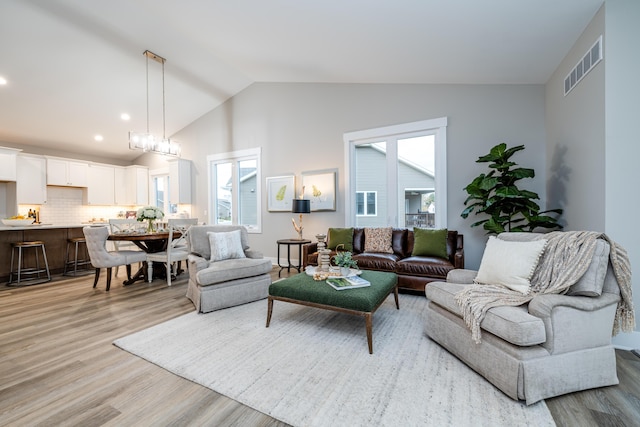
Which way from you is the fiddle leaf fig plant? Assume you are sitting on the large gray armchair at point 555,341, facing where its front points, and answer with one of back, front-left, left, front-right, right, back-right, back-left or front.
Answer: back-right

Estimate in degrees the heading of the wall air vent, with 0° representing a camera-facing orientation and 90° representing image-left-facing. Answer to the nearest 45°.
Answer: approximately 90°

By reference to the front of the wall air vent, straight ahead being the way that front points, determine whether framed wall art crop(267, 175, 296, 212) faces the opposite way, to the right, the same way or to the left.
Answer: to the left

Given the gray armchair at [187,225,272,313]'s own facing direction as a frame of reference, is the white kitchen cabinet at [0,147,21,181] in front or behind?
behind

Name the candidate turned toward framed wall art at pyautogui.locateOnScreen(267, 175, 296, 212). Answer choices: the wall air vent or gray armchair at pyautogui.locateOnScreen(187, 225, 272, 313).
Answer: the wall air vent

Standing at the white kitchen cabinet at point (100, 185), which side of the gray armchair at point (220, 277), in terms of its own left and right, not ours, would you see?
back

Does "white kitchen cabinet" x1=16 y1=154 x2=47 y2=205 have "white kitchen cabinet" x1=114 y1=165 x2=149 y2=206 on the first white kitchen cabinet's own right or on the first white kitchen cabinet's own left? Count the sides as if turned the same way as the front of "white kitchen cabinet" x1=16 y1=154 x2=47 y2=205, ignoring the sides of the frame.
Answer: on the first white kitchen cabinet's own left

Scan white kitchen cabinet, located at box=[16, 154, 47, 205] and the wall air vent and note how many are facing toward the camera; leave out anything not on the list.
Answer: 1

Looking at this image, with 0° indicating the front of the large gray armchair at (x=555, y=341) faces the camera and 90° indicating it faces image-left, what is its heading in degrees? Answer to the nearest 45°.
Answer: approximately 45°
